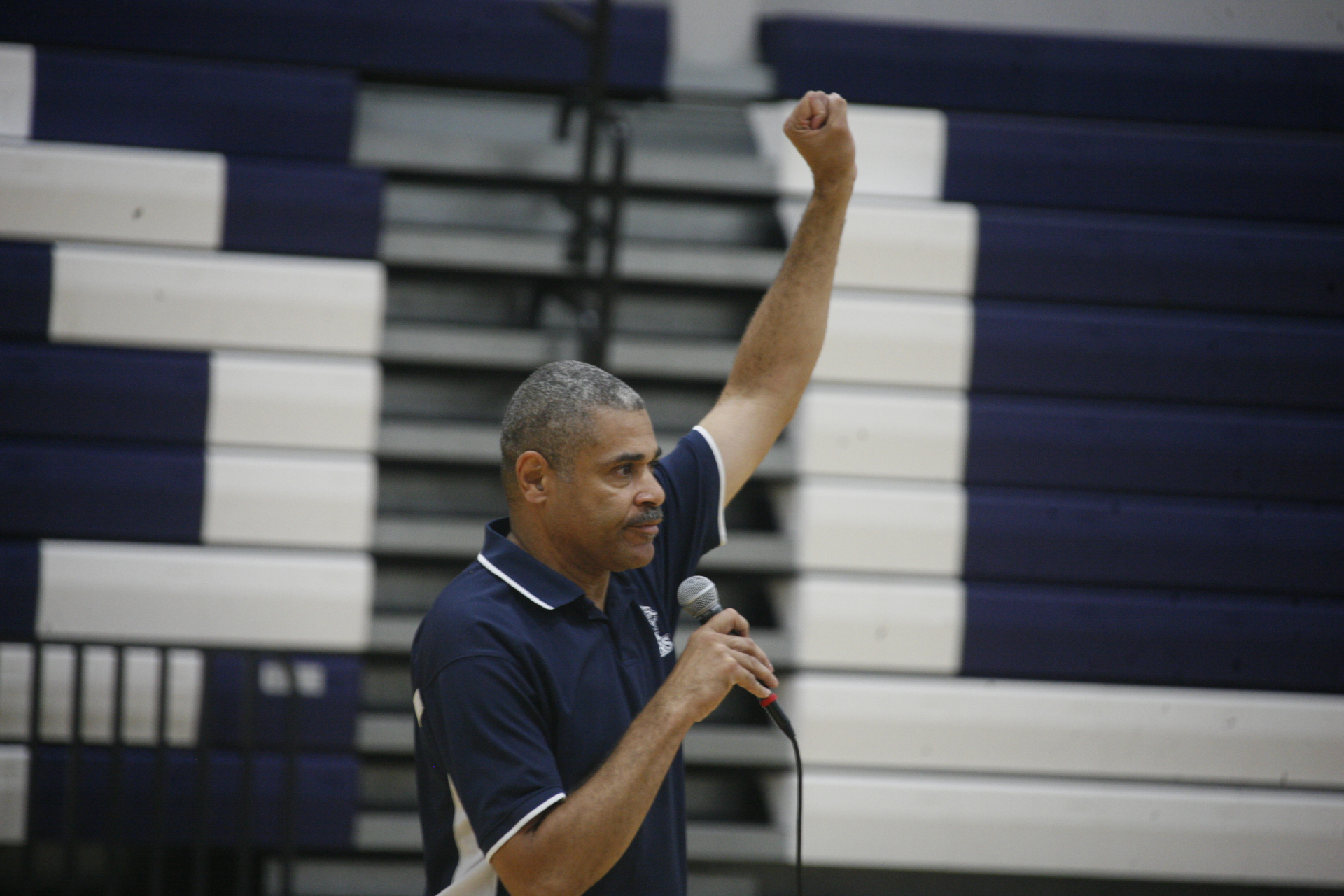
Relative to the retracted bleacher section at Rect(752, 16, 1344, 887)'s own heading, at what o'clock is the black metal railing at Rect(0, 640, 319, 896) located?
The black metal railing is roughly at 2 o'clock from the retracted bleacher section.

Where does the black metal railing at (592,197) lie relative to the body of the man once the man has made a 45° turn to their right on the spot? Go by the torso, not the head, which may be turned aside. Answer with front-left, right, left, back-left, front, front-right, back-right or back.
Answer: back

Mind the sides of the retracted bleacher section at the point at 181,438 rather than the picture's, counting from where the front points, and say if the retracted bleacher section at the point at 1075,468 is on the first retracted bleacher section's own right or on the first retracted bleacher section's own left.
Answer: on the first retracted bleacher section's own left

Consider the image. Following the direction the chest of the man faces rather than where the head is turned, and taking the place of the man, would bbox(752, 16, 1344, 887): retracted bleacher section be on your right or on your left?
on your left

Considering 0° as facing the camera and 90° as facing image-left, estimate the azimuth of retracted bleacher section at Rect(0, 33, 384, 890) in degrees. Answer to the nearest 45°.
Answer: approximately 0°

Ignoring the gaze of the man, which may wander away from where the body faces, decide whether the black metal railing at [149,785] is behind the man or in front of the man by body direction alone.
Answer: behind

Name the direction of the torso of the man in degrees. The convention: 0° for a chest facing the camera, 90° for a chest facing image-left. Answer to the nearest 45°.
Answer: approximately 315°

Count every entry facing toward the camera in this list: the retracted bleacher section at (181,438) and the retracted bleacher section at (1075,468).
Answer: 2

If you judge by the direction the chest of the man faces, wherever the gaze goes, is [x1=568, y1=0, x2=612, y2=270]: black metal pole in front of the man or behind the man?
behind

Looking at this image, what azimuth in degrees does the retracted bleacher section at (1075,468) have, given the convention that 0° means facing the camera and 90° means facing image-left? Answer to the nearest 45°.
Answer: approximately 0°
